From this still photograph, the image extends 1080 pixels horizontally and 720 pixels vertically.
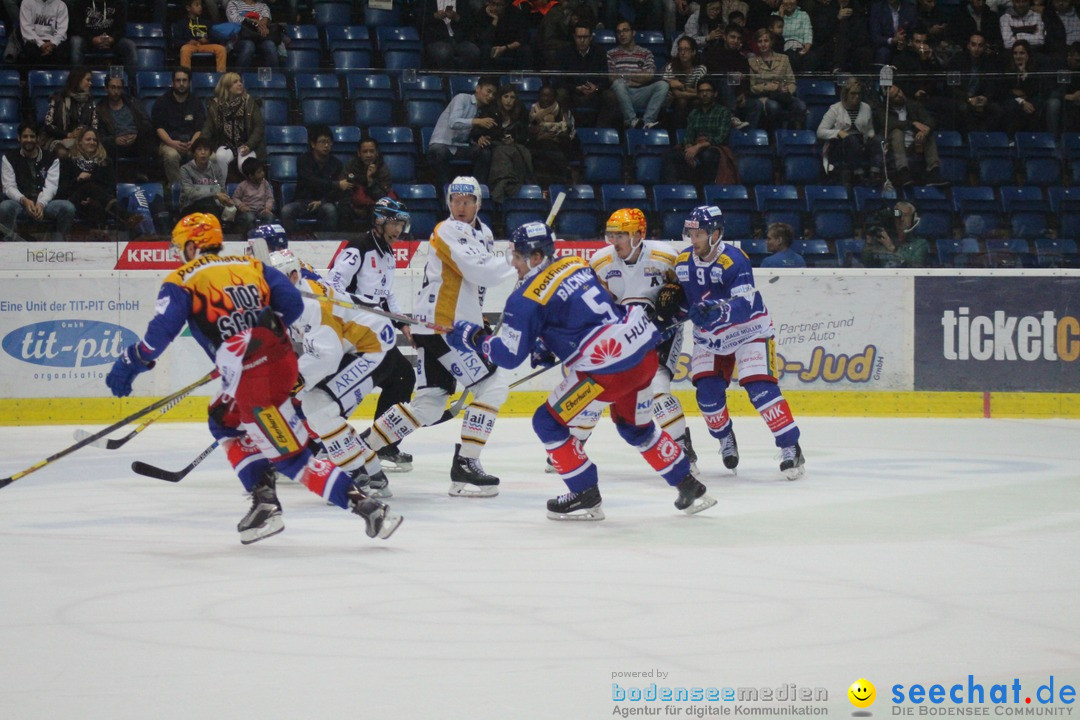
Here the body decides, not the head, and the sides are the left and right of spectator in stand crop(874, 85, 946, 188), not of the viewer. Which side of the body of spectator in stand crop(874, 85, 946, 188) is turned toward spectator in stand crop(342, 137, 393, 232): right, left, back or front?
right

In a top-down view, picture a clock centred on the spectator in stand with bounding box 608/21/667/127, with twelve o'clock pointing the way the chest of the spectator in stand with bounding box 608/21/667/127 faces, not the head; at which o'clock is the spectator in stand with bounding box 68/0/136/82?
the spectator in stand with bounding box 68/0/136/82 is roughly at 3 o'clock from the spectator in stand with bounding box 608/21/667/127.

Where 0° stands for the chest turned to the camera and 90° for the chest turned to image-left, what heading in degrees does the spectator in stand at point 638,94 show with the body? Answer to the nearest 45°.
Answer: approximately 0°

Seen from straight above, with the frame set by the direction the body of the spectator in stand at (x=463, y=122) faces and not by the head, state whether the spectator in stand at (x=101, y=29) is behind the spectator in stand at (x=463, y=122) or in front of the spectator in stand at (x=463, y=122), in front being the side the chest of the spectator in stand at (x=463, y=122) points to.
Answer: behind
